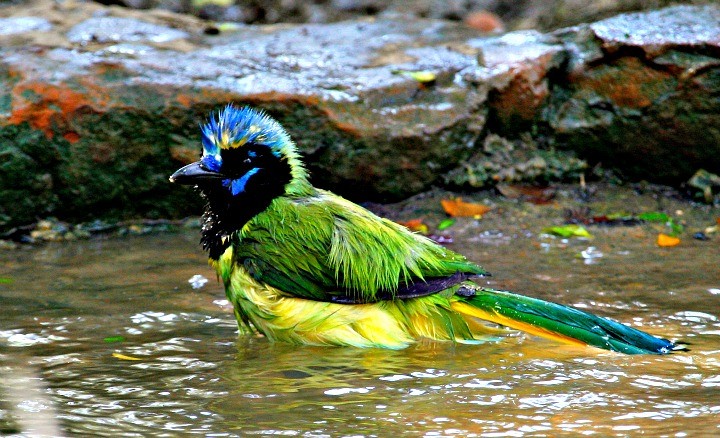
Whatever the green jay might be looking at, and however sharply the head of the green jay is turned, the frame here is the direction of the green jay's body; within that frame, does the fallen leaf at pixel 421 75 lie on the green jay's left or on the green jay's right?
on the green jay's right

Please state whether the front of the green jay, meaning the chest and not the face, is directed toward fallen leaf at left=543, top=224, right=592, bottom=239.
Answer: no

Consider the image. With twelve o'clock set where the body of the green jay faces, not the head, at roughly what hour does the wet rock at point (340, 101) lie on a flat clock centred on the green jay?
The wet rock is roughly at 3 o'clock from the green jay.

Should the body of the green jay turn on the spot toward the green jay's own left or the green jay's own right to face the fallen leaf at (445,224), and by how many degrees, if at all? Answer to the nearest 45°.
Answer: approximately 90° to the green jay's own right

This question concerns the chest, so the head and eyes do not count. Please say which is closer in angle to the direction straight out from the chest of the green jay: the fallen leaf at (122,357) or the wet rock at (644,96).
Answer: the fallen leaf

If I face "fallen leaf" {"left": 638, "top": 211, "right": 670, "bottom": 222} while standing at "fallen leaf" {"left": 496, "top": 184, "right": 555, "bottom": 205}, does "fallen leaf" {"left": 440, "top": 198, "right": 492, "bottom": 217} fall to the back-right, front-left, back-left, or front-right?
back-right

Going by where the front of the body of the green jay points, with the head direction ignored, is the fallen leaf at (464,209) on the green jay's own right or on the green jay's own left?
on the green jay's own right

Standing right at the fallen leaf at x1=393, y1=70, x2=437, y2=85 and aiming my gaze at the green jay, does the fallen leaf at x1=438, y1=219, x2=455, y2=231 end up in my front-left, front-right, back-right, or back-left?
front-left

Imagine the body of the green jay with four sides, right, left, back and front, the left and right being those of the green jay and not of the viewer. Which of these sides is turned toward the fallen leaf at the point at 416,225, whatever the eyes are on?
right

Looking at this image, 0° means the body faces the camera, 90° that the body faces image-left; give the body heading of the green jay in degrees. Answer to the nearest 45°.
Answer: approximately 90°

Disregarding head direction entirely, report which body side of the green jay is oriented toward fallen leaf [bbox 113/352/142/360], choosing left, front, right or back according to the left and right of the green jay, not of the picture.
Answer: front

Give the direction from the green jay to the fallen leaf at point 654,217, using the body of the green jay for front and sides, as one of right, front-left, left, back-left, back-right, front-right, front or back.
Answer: back-right

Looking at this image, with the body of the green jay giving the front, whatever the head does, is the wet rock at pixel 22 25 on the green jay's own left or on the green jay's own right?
on the green jay's own right
